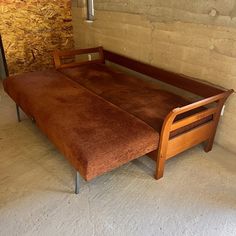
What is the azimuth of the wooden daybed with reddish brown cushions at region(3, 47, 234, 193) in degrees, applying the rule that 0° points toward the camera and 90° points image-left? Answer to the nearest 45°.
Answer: approximately 45°
